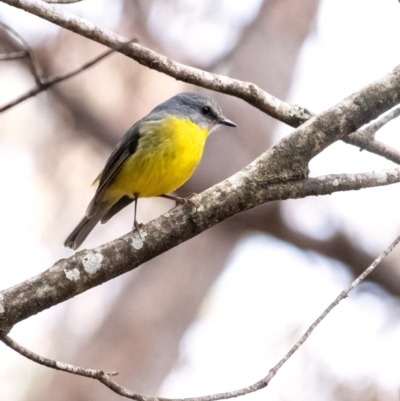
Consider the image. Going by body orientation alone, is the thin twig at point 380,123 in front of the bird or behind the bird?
in front

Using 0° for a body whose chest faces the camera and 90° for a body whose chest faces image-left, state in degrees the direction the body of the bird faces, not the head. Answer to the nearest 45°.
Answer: approximately 270°

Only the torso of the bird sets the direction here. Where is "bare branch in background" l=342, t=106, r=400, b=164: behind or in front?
in front
